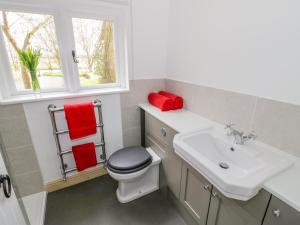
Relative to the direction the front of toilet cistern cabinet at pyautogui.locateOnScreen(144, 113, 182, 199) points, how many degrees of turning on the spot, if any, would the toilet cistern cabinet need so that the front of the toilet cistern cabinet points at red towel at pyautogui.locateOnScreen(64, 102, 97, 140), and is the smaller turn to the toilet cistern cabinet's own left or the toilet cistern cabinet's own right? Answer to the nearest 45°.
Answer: approximately 45° to the toilet cistern cabinet's own right

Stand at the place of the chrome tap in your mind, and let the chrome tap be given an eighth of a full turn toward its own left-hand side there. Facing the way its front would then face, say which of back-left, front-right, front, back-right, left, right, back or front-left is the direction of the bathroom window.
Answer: right

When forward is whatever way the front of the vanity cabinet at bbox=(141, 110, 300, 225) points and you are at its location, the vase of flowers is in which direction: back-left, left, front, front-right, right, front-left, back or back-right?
front-right

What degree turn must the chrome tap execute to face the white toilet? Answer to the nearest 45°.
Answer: approximately 45° to its right

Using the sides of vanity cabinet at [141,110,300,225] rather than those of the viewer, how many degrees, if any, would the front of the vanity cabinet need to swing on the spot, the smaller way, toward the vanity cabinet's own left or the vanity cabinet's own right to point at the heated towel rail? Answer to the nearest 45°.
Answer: approximately 45° to the vanity cabinet's own right

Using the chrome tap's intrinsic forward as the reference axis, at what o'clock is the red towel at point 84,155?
The red towel is roughly at 1 o'clock from the chrome tap.

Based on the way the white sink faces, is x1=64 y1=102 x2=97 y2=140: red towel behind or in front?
in front

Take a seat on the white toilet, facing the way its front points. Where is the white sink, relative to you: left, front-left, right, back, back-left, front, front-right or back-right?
left

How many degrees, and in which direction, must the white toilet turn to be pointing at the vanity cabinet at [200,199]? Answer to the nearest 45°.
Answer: approximately 90° to its left

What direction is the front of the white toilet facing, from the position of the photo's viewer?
facing the viewer and to the left of the viewer

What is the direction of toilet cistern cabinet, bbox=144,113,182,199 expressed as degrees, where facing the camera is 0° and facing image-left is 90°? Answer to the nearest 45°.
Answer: approximately 45°
